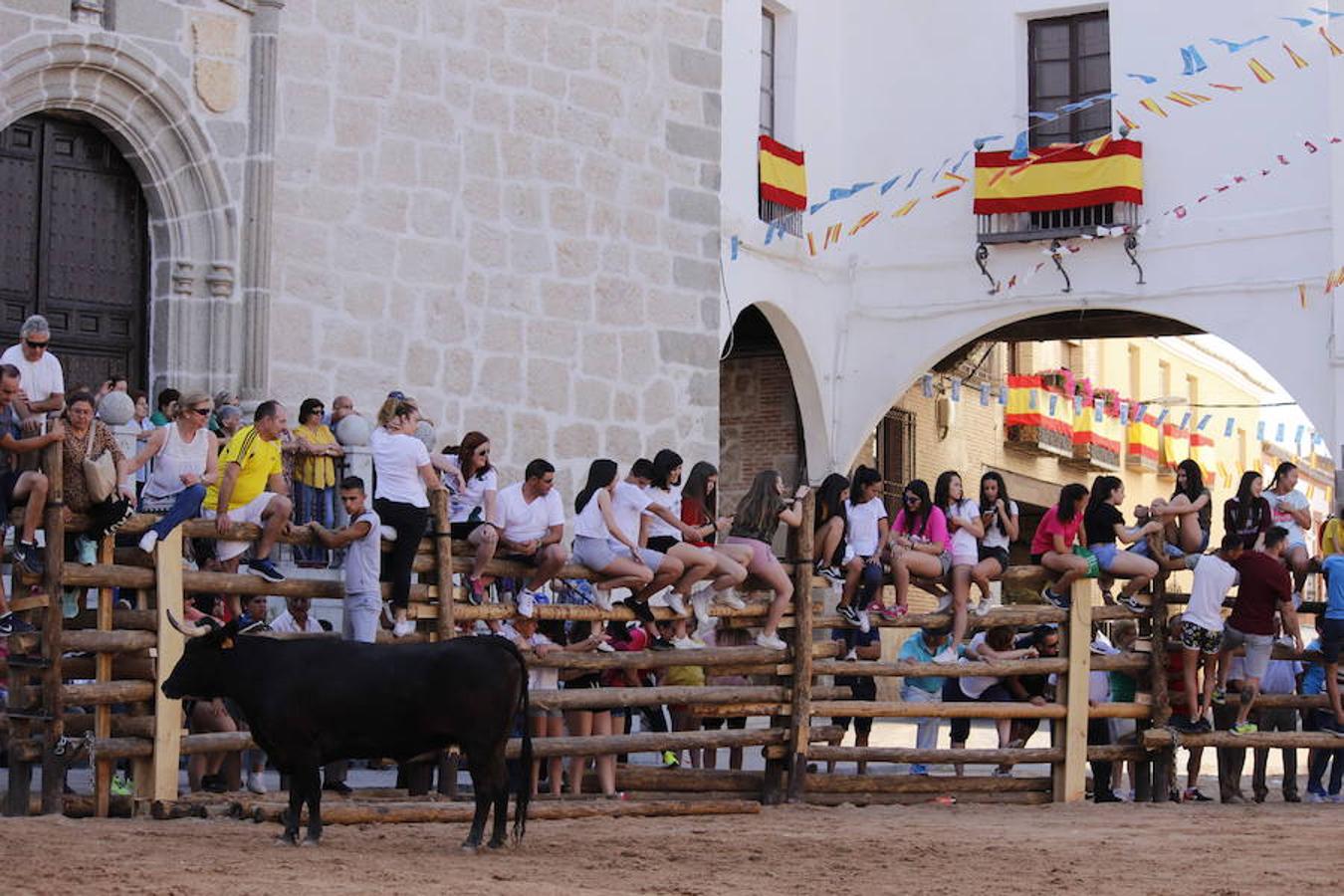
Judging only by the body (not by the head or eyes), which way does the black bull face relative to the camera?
to the viewer's left

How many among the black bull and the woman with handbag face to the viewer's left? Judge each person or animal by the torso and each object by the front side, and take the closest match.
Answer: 1

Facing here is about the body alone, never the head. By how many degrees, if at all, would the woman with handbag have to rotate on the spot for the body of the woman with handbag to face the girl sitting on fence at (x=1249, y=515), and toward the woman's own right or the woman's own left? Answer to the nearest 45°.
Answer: approximately 90° to the woman's own left

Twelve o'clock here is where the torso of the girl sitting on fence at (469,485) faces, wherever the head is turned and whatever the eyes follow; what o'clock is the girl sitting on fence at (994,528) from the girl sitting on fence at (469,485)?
the girl sitting on fence at (994,528) is roughly at 10 o'clock from the girl sitting on fence at (469,485).

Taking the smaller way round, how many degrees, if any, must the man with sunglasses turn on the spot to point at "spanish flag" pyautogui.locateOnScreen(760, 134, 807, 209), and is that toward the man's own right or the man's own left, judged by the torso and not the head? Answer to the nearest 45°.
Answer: approximately 135° to the man's own left

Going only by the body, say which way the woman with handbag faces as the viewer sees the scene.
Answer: toward the camera

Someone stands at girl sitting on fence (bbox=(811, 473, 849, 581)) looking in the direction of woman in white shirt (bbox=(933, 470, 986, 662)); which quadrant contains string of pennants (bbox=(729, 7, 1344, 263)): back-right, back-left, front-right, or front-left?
front-left

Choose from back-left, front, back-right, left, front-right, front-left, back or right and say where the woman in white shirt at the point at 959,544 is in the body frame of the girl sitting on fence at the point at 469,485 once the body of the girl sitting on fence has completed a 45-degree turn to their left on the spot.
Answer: front

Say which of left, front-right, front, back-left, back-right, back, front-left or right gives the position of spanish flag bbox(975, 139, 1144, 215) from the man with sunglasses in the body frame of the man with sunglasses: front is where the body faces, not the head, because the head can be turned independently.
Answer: back-left

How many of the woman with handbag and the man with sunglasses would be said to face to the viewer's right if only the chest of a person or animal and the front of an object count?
0
